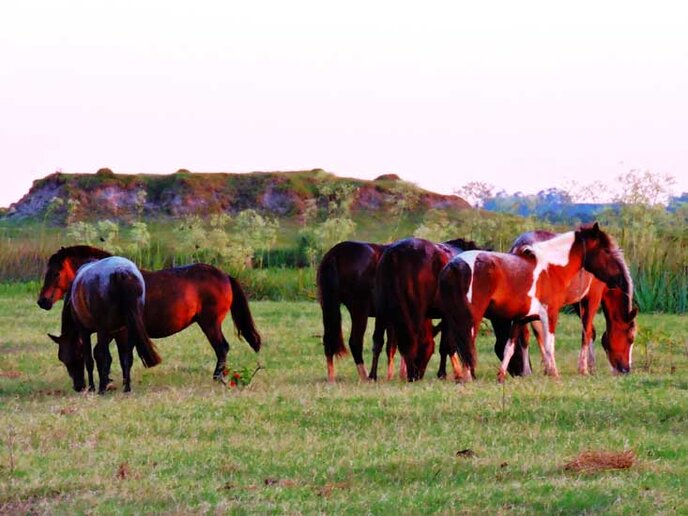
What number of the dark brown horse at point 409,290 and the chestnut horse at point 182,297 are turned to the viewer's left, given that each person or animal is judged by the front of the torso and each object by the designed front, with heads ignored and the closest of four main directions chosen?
1

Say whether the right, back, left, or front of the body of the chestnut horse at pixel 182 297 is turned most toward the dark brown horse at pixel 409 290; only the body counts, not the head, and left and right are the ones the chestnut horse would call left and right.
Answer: back

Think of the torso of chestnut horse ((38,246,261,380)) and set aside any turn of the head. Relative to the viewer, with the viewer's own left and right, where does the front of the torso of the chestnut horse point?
facing to the left of the viewer

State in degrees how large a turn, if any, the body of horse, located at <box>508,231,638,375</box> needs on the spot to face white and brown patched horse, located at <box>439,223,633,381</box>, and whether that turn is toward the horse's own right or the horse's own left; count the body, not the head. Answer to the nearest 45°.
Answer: approximately 90° to the horse's own right

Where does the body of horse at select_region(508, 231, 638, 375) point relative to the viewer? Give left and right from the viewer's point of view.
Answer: facing the viewer and to the right of the viewer

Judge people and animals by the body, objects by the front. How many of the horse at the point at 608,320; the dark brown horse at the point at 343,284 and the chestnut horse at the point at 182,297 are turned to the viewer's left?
1

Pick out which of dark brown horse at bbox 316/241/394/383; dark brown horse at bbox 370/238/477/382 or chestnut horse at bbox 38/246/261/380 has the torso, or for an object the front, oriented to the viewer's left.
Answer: chestnut horse at bbox 38/246/261/380

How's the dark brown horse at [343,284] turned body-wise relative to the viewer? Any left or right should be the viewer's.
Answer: facing away from the viewer and to the right of the viewer

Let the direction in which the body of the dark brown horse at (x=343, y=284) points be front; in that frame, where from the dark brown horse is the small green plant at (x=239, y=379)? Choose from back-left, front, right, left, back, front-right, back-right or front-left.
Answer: back

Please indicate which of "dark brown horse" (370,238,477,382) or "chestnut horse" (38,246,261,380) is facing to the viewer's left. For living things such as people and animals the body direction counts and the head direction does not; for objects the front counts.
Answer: the chestnut horse

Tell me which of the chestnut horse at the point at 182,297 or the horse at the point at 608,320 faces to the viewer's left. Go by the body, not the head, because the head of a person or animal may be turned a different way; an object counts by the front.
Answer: the chestnut horse

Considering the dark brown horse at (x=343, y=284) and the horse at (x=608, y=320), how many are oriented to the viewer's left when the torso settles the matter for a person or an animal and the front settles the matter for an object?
0

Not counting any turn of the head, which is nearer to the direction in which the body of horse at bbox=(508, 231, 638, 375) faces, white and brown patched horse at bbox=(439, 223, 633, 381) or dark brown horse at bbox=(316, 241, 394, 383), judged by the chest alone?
the white and brown patched horse

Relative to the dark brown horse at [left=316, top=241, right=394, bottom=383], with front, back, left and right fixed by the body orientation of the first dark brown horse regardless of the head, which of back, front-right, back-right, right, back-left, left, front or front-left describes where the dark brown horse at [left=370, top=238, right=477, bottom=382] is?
right

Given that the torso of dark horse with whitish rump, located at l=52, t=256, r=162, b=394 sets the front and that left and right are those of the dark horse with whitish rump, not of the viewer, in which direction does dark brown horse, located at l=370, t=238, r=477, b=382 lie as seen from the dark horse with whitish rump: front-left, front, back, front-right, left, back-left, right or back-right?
back-right
